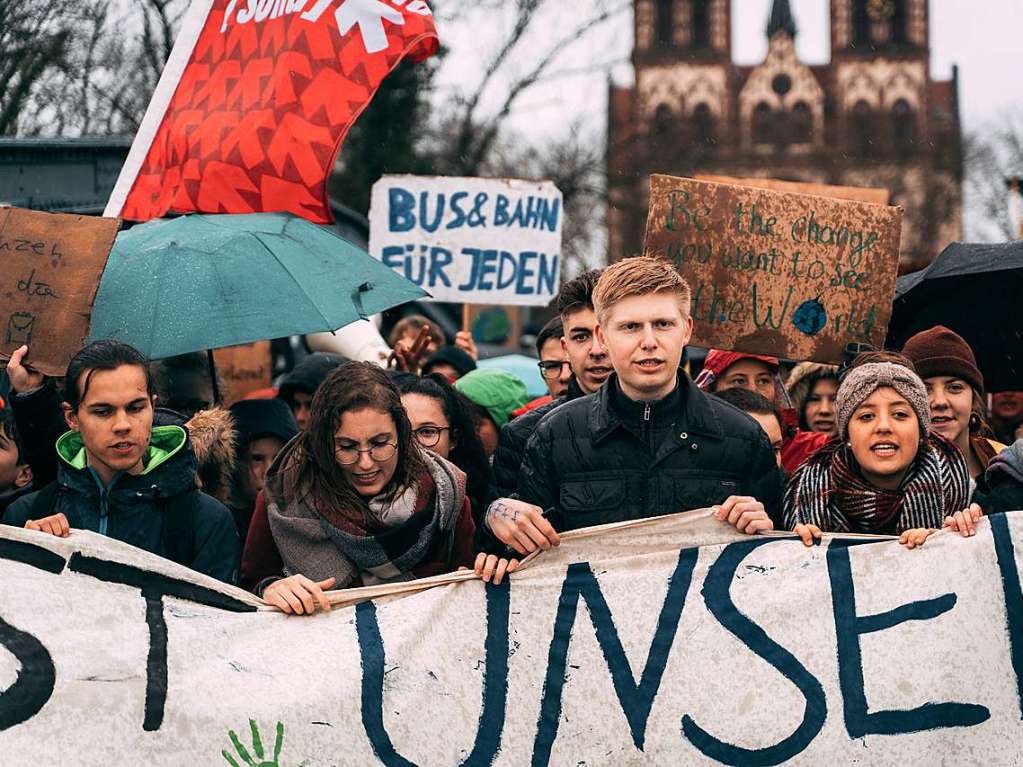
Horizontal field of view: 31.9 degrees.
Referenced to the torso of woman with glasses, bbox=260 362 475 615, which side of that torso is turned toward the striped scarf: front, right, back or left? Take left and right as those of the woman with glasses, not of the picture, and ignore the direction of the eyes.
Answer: left

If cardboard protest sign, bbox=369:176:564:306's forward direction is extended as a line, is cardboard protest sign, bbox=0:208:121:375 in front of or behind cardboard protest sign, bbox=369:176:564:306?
in front

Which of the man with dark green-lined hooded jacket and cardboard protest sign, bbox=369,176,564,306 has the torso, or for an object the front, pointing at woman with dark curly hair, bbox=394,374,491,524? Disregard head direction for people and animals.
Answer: the cardboard protest sign

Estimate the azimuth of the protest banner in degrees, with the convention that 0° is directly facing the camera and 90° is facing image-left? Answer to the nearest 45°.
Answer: approximately 0°

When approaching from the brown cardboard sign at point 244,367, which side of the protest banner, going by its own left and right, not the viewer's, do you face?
back

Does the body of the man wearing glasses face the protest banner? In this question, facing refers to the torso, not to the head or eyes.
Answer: yes

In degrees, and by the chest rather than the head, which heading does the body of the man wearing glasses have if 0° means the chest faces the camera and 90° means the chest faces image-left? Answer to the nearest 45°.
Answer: approximately 0°

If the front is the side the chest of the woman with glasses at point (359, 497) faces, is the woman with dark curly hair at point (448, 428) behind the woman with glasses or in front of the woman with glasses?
behind

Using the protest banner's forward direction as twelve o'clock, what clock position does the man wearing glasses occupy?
The man wearing glasses is roughly at 6 o'clock from the protest banner.
